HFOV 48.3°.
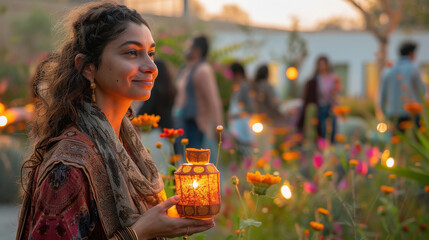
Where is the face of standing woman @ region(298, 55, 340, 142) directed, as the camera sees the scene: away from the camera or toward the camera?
toward the camera

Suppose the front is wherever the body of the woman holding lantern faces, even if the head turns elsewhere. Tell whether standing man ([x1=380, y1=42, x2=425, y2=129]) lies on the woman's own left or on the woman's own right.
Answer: on the woman's own left

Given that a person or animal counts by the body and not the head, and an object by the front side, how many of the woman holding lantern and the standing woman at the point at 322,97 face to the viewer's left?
0

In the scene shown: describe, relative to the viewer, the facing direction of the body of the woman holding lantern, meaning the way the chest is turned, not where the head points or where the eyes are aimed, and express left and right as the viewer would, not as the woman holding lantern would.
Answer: facing the viewer and to the right of the viewer

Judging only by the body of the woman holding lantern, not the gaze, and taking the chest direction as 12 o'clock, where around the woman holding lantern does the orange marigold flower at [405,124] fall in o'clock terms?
The orange marigold flower is roughly at 9 o'clock from the woman holding lantern.

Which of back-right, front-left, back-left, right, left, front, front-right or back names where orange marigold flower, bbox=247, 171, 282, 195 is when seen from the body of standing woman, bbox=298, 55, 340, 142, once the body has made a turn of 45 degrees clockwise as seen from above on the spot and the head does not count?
front-left

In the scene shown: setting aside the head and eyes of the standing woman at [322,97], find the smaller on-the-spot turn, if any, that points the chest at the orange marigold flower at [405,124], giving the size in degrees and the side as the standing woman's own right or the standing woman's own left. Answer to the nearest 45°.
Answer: approximately 45° to the standing woman's own left

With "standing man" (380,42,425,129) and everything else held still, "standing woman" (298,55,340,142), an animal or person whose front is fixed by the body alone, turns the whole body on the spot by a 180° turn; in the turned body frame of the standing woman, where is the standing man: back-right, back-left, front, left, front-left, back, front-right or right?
back-right

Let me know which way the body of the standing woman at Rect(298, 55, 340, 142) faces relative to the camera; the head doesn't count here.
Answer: toward the camera

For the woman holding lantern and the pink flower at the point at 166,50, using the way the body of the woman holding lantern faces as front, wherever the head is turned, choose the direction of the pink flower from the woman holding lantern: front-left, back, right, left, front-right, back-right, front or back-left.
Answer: back-left

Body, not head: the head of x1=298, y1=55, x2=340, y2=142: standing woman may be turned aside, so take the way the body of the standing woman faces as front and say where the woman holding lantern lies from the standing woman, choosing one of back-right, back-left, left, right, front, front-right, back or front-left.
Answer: front
